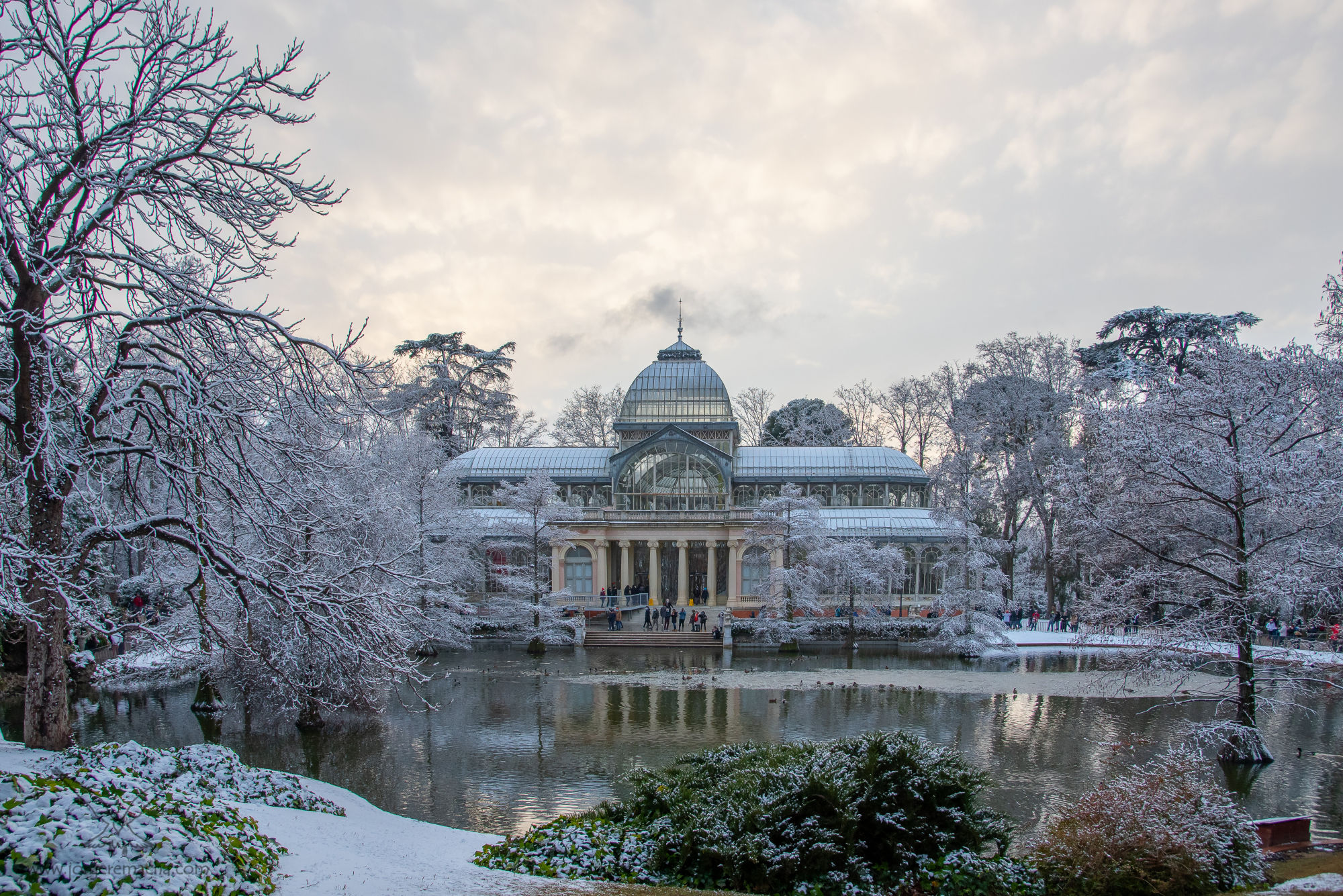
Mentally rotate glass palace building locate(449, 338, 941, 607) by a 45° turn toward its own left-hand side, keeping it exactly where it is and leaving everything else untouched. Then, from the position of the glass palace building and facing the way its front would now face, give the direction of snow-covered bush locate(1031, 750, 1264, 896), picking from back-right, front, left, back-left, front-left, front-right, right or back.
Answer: front-right

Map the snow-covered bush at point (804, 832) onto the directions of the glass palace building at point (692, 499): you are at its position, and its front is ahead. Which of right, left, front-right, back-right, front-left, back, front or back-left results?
front

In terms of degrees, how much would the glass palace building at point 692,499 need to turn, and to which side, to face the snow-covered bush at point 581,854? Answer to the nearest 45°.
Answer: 0° — it already faces it

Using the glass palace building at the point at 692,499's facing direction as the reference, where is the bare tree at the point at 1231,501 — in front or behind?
in front

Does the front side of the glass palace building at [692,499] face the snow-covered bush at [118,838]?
yes

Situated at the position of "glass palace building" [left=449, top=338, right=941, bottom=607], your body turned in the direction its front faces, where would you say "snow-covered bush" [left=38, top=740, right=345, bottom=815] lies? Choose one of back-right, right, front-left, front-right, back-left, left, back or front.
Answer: front

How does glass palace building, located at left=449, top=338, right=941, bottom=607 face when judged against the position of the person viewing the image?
facing the viewer

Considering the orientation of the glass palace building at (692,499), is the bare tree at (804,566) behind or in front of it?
in front

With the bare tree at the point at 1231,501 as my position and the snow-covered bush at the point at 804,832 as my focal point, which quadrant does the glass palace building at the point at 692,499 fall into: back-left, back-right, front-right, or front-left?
back-right
